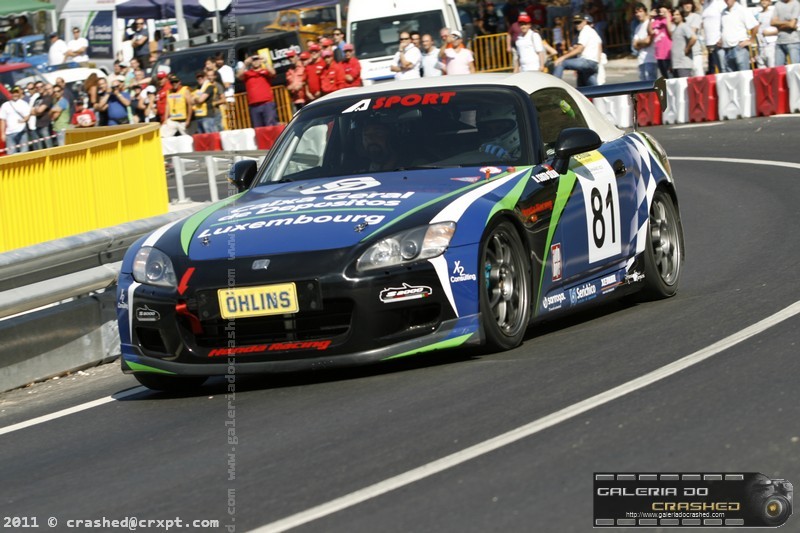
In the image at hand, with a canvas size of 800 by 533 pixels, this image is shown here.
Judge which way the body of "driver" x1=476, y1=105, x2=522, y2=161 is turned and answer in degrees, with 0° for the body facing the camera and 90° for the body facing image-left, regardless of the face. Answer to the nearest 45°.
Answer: approximately 45°

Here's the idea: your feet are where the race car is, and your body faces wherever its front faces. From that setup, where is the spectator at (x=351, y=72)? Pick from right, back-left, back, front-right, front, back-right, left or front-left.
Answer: back-right

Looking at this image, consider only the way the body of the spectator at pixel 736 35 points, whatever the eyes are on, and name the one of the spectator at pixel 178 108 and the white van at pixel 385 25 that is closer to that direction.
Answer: the spectator

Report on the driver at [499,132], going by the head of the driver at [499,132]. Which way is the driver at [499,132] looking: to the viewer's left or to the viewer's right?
to the viewer's left

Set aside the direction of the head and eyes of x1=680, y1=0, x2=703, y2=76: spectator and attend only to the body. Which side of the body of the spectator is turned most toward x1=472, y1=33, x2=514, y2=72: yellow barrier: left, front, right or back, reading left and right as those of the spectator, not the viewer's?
right

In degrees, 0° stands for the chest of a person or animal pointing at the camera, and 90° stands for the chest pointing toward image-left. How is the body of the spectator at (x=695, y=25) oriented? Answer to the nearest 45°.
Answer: approximately 45°

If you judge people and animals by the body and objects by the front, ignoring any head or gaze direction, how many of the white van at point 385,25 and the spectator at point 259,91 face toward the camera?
2

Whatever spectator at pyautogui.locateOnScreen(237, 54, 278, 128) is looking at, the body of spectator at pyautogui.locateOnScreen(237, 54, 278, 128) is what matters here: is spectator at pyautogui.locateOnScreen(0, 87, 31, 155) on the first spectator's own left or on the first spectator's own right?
on the first spectator's own right

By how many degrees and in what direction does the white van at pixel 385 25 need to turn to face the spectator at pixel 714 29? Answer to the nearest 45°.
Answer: approximately 45° to its left

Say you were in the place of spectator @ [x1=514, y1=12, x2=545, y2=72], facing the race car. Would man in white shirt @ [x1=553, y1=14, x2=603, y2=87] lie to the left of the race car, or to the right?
left

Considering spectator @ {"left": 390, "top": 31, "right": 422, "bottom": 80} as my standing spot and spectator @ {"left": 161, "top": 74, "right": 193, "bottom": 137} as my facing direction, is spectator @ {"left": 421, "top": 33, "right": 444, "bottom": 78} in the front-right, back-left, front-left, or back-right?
back-left

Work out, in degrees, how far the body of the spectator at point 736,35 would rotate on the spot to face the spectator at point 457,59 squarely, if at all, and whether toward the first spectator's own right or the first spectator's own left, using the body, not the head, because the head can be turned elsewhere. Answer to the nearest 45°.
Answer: approximately 45° to the first spectator's own right

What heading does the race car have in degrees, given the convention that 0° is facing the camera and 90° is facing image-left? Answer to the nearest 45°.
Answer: approximately 45°

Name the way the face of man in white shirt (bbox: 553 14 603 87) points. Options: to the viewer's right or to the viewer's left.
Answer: to the viewer's left
